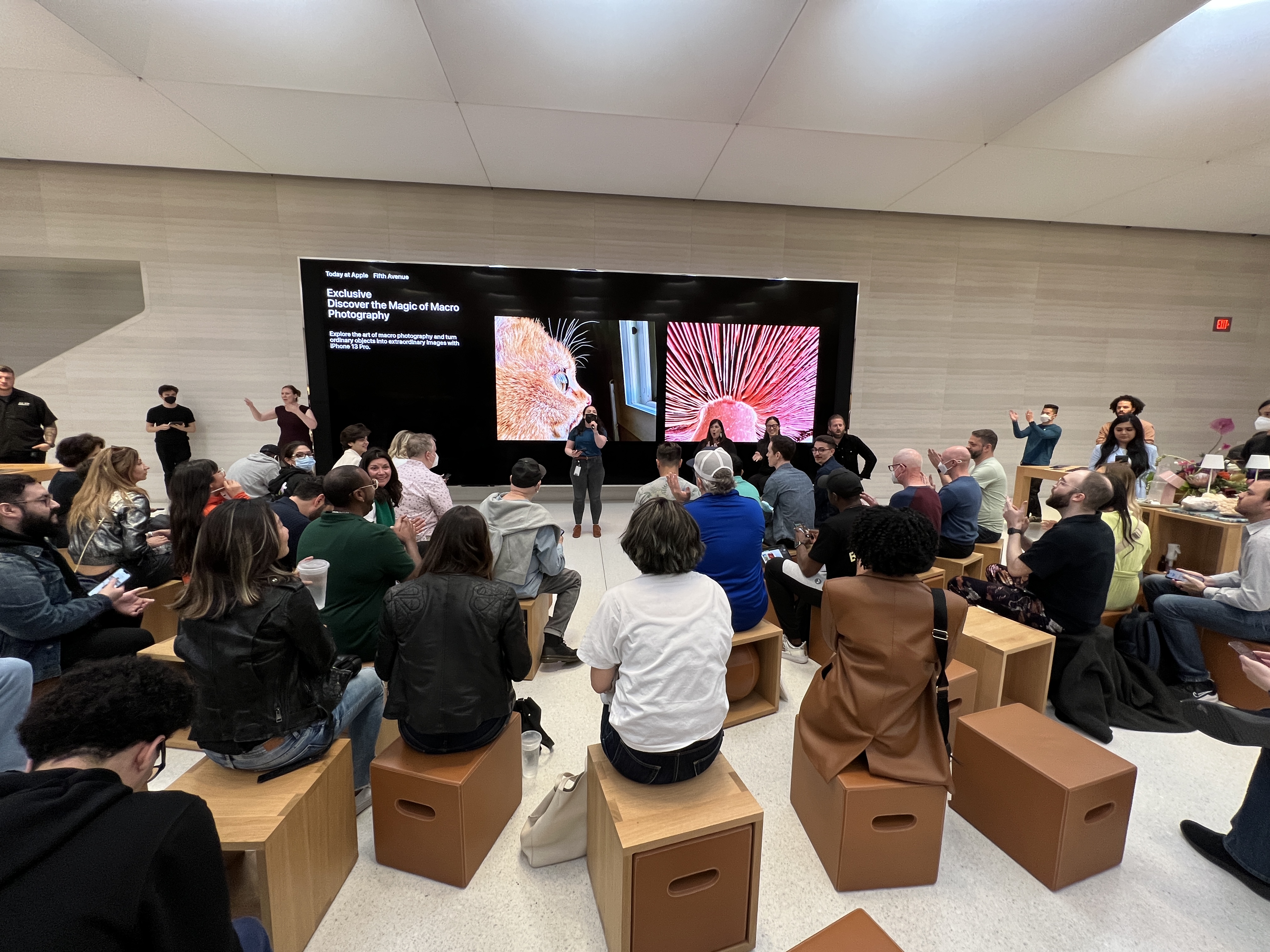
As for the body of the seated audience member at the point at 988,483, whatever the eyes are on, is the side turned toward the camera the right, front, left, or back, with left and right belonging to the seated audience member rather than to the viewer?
left

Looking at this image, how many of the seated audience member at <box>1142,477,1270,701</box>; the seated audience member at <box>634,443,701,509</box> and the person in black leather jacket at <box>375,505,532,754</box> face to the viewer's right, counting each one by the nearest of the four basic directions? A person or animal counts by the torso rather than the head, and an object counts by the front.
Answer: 0

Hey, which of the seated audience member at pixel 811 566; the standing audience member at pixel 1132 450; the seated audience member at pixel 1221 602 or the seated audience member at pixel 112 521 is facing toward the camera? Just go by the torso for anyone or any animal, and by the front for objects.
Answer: the standing audience member at pixel 1132 450

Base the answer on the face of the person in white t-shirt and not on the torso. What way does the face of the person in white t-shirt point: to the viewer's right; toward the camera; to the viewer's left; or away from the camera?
away from the camera

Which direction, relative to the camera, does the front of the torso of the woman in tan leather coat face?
away from the camera

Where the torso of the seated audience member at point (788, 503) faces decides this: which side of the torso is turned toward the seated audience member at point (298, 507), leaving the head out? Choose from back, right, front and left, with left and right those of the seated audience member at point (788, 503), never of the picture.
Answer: left

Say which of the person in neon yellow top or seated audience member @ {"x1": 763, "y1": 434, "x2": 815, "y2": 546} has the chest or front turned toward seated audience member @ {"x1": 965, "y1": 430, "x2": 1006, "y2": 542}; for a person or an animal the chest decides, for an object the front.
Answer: the person in neon yellow top

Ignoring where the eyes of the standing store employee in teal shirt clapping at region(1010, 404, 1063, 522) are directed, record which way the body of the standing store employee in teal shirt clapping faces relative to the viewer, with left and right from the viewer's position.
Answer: facing the viewer and to the left of the viewer

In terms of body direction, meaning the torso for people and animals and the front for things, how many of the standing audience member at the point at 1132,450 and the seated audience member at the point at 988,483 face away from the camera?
0

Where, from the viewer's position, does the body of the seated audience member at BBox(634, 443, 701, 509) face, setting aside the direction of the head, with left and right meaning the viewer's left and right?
facing away from the viewer

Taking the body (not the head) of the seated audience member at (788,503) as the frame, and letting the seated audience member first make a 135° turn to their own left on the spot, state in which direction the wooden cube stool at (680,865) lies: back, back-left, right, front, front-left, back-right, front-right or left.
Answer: front

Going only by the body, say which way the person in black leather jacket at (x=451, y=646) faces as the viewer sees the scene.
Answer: away from the camera

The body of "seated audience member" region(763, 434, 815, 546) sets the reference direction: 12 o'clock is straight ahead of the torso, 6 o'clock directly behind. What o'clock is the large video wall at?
The large video wall is roughly at 12 o'clock from the seated audience member.

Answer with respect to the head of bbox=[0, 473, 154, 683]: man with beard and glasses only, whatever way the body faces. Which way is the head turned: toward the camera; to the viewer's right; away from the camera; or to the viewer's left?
to the viewer's right

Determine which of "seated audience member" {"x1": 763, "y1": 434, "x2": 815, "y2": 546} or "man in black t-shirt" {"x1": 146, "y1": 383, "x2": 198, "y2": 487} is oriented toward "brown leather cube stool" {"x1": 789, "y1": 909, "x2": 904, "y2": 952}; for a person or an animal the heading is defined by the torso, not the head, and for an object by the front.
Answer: the man in black t-shirt

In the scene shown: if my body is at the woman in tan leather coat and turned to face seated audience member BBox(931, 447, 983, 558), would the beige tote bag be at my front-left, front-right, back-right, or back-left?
back-left

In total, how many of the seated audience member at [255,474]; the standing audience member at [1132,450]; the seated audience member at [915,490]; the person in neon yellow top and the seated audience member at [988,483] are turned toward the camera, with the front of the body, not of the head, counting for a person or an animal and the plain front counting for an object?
1
